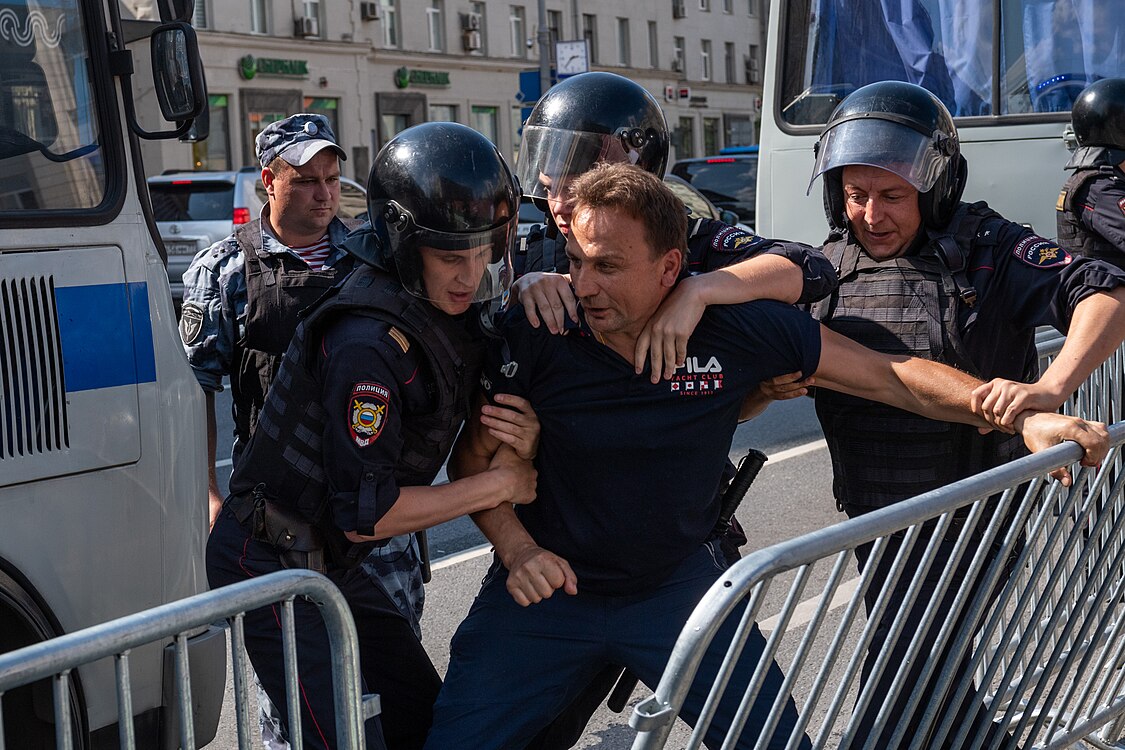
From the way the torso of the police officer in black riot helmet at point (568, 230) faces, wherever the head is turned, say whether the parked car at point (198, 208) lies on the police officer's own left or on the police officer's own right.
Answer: on the police officer's own right

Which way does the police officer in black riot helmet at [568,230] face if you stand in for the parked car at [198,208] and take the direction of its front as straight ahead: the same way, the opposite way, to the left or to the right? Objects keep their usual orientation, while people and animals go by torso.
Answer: the opposite way

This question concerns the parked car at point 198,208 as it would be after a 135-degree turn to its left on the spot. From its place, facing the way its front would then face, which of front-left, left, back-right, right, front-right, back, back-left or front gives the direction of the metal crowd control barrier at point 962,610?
left

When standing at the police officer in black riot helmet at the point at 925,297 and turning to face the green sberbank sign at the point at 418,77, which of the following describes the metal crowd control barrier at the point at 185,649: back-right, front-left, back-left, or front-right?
back-left

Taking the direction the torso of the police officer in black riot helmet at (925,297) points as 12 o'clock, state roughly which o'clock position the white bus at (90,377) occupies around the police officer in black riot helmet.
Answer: The white bus is roughly at 1 o'clock from the police officer in black riot helmet.

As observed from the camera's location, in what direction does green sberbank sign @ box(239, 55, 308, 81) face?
facing the viewer and to the right of the viewer

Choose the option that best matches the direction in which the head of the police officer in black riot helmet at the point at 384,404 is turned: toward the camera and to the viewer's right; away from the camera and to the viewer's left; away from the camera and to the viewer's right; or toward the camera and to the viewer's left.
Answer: toward the camera and to the viewer's right

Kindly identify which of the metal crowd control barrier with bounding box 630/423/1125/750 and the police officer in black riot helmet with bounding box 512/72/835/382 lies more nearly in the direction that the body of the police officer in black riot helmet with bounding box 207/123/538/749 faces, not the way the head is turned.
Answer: the metal crowd control barrier

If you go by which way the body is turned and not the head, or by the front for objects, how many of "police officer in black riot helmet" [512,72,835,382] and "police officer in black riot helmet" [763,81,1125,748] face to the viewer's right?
0

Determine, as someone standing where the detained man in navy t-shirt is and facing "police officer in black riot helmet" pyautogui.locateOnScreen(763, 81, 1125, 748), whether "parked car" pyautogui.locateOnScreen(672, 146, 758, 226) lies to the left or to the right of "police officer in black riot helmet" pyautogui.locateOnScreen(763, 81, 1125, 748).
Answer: left

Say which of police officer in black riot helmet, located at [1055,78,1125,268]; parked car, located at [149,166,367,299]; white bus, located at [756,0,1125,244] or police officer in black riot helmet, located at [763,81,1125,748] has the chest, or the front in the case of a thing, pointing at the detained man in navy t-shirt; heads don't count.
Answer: police officer in black riot helmet, located at [763,81,1125,748]

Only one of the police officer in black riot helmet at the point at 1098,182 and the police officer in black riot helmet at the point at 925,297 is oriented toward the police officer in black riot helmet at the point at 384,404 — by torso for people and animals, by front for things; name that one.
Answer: the police officer in black riot helmet at the point at 925,297

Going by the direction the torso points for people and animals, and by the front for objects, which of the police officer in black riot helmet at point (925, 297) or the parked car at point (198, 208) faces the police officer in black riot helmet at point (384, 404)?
the police officer in black riot helmet at point (925, 297)

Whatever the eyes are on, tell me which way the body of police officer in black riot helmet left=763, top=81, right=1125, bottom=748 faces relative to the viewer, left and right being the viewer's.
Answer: facing the viewer and to the left of the viewer
